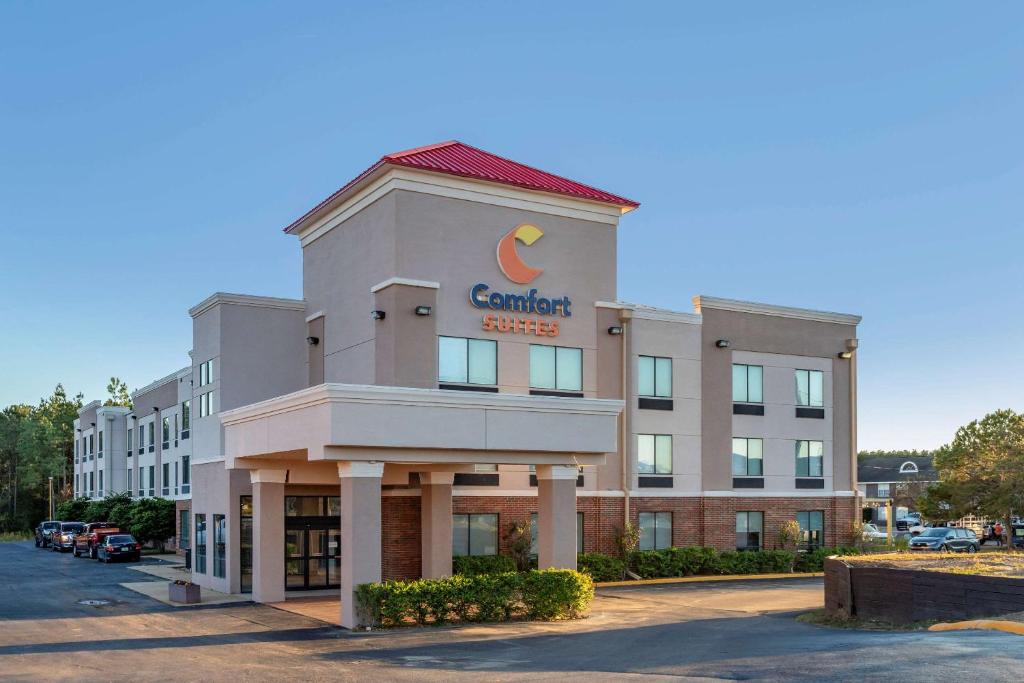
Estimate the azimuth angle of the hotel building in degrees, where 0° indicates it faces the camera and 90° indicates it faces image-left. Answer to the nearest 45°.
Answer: approximately 315°

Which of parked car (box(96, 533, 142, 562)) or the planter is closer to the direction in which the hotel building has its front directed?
the planter
